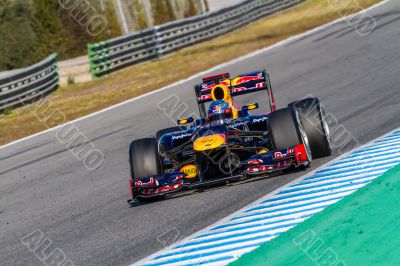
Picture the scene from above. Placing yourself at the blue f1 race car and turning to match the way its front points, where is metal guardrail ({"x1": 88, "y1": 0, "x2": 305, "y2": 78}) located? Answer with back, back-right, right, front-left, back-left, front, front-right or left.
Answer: back

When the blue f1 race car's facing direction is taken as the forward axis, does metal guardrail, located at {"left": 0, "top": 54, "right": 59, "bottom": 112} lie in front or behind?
behind

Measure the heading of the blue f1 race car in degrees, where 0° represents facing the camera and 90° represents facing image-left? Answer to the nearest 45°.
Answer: approximately 0°
